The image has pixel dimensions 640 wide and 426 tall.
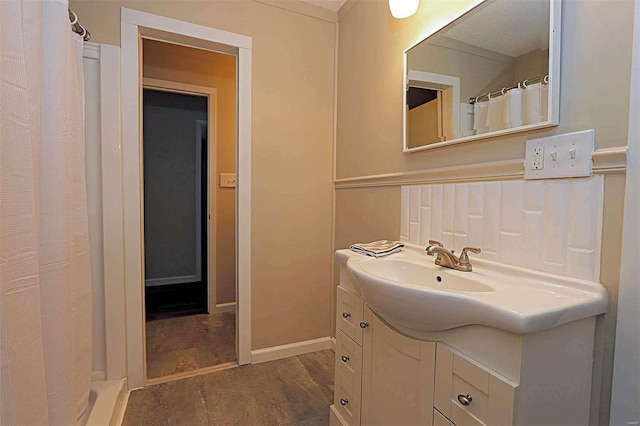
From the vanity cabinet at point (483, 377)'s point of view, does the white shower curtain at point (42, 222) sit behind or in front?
in front

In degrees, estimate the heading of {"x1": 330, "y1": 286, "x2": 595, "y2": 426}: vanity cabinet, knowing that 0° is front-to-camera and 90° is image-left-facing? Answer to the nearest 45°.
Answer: approximately 45°
